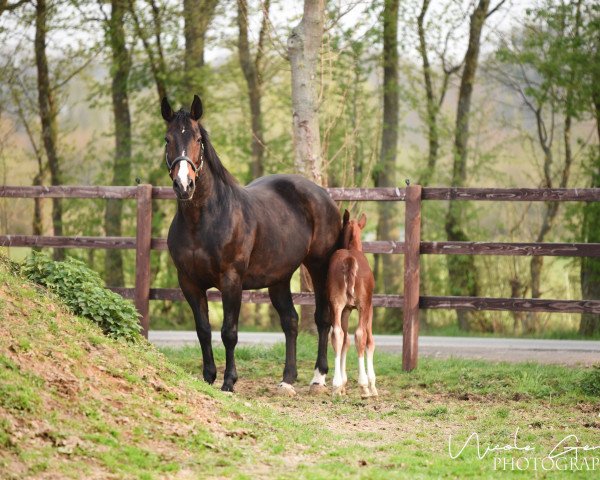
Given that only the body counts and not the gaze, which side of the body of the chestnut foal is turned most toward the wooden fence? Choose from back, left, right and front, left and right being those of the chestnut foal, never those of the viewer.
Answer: front

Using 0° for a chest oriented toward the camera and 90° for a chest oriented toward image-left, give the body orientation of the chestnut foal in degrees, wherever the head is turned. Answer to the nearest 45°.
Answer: approximately 180°

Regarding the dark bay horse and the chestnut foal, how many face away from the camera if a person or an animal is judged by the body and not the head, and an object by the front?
1

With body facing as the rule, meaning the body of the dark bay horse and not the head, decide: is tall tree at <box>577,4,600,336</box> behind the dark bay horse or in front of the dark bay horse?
behind

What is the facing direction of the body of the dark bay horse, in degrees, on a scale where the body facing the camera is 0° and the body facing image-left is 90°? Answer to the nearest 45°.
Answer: approximately 45°

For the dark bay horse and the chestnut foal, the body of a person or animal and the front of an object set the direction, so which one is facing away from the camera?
the chestnut foal

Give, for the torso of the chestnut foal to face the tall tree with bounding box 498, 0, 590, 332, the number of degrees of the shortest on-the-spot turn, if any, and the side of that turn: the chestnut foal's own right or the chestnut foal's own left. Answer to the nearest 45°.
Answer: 0° — it already faces it

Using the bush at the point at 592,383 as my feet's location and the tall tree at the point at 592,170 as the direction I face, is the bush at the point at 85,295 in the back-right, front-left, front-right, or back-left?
back-left
